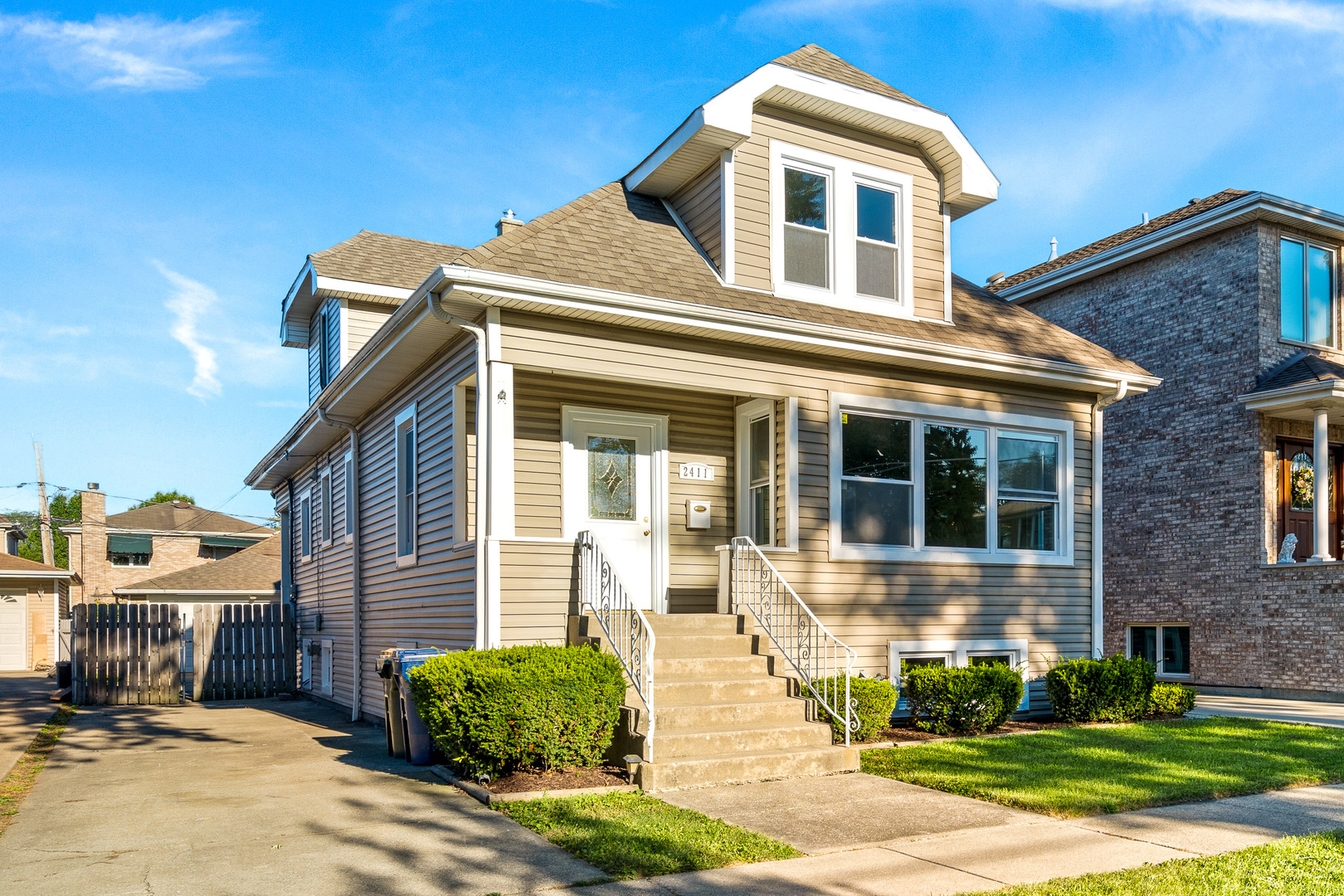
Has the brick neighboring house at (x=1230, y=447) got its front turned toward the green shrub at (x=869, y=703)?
no

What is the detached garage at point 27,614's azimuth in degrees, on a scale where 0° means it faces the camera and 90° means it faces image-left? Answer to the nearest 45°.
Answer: approximately 0°

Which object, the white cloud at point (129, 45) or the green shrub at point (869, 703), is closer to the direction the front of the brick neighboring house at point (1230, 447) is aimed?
the green shrub

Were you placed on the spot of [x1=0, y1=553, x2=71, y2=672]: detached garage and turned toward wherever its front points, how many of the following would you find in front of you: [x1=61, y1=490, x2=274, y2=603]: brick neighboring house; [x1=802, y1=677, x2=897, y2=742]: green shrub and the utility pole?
1

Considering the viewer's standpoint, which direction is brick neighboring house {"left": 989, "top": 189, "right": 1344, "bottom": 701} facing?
facing the viewer and to the right of the viewer

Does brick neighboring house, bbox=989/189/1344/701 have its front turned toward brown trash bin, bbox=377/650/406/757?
no

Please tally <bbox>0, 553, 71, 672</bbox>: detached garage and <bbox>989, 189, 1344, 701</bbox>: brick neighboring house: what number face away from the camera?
0

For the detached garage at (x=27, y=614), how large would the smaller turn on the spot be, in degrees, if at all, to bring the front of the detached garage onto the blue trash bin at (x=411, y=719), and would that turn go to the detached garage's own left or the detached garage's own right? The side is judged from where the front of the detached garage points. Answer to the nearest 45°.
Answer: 0° — it already faces it

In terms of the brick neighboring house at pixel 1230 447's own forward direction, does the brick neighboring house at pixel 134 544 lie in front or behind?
behind

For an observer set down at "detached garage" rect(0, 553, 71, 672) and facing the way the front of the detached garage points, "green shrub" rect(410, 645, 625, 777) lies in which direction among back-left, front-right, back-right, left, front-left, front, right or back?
front
